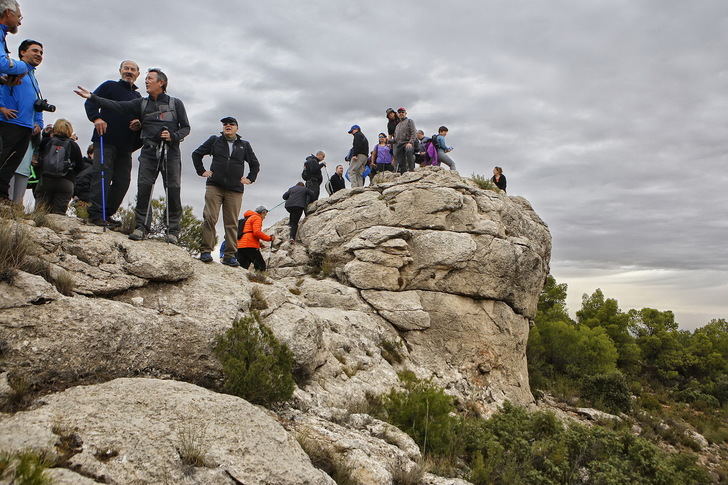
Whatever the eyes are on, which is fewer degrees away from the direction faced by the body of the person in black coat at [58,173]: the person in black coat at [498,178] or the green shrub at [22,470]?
the person in black coat

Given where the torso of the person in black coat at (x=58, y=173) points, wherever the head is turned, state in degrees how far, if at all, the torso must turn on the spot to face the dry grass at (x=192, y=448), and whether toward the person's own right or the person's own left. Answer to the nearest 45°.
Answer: approximately 180°

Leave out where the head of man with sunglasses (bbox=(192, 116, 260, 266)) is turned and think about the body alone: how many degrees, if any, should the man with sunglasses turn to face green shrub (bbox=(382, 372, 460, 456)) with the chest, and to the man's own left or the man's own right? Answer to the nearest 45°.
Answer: approximately 90° to the man's own left

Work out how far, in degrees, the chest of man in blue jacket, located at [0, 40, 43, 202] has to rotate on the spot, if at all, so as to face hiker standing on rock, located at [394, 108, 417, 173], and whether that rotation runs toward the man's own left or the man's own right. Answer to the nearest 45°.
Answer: approximately 90° to the man's own left

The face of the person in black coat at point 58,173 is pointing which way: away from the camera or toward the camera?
away from the camera

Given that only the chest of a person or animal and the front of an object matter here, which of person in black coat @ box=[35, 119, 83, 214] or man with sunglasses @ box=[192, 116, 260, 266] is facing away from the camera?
the person in black coat

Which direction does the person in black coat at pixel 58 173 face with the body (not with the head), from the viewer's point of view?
away from the camera

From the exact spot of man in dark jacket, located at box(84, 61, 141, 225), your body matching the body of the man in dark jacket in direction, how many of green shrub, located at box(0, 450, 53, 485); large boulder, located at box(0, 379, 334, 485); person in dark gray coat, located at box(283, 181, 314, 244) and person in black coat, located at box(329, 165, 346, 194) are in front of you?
2

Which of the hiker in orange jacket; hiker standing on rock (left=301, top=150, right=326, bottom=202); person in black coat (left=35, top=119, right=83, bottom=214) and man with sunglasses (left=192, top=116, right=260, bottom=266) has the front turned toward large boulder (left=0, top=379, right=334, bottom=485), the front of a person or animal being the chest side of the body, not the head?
the man with sunglasses

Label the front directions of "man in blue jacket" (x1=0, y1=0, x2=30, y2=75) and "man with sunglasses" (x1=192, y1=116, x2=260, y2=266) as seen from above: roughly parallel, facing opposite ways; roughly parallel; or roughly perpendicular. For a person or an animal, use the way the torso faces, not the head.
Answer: roughly perpendicular

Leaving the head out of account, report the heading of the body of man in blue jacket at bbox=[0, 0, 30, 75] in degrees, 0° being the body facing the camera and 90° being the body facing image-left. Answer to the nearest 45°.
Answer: approximately 270°

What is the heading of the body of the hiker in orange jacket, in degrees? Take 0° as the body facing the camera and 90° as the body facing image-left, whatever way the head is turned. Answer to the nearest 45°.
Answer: approximately 270°
